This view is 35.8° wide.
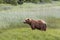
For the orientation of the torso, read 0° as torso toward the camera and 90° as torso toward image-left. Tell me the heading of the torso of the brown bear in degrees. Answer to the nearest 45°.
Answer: approximately 90°
